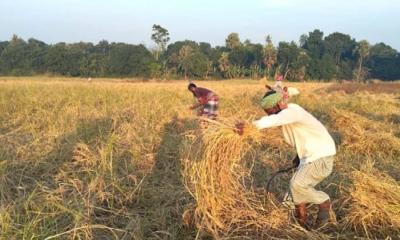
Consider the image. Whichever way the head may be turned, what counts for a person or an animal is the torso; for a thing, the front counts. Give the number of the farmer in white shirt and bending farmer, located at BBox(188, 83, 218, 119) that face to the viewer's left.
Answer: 2

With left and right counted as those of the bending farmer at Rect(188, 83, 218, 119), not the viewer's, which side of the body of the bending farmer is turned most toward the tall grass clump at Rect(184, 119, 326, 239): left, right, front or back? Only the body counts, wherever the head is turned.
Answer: left

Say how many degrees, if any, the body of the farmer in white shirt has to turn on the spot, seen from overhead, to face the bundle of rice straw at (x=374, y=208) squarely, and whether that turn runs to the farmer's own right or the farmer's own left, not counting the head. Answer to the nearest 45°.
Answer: approximately 180°

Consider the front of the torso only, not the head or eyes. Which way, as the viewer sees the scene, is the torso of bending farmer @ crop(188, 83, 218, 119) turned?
to the viewer's left

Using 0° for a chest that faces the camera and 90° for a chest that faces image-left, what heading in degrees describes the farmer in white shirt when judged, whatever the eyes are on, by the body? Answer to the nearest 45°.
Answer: approximately 90°
